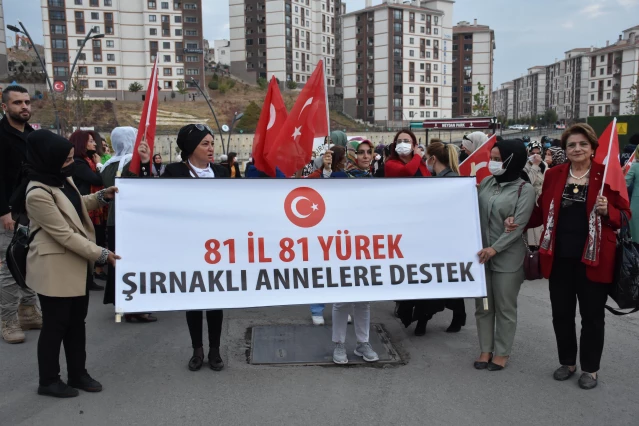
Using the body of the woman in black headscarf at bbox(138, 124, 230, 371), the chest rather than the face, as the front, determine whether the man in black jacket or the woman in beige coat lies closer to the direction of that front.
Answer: the woman in beige coat

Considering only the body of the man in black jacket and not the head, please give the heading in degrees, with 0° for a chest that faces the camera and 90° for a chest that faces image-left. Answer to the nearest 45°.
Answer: approximately 315°

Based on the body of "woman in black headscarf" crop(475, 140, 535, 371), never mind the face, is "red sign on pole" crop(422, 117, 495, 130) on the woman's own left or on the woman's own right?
on the woman's own right

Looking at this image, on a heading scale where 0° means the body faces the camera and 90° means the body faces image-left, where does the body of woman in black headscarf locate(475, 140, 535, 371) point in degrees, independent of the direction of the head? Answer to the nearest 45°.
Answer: approximately 45°

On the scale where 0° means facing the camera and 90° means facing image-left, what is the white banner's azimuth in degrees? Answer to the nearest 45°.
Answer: approximately 0°

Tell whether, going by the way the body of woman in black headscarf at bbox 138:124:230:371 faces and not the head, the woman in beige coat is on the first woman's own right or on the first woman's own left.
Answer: on the first woman's own right

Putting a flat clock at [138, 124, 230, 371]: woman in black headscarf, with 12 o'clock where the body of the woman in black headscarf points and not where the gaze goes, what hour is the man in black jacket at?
The man in black jacket is roughly at 4 o'clock from the woman in black headscarf.

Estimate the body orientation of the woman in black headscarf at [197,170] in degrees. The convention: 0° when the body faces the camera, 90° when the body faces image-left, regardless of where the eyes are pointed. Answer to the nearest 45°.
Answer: approximately 0°
